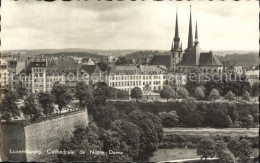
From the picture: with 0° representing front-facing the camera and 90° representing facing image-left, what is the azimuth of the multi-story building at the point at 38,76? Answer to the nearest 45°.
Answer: approximately 0°

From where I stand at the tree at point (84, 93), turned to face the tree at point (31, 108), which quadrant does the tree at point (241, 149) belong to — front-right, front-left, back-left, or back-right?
back-left

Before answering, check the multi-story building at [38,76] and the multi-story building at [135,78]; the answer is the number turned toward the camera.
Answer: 2

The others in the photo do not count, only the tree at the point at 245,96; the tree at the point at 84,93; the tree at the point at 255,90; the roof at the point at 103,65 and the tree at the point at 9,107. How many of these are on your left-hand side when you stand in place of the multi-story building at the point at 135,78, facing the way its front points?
2

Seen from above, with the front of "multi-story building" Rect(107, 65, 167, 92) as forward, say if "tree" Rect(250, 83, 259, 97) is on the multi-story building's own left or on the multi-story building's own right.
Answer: on the multi-story building's own left

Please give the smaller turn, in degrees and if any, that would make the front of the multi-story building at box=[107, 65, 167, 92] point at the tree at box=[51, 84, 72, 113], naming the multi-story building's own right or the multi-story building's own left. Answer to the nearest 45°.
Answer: approximately 90° to the multi-story building's own right

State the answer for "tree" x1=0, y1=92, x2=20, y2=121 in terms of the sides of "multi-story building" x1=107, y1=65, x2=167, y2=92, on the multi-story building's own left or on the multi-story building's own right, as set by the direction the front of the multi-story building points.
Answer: on the multi-story building's own right

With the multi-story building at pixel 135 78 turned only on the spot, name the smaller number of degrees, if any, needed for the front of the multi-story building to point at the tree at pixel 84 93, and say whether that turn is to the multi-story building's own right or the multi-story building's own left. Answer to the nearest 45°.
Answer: approximately 90° to the multi-story building's own right

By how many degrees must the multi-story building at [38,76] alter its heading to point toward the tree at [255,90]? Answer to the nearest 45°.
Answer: approximately 90° to its left

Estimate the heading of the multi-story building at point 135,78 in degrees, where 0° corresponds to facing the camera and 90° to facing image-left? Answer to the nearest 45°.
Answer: approximately 0°
